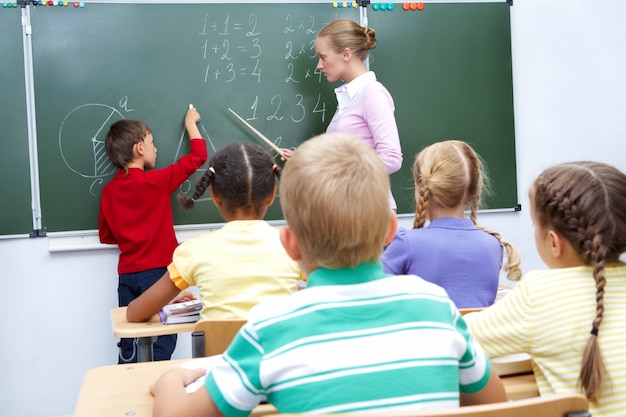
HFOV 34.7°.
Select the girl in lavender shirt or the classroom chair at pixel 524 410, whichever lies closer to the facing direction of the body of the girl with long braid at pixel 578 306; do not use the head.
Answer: the girl in lavender shirt

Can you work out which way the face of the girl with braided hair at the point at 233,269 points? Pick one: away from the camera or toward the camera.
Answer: away from the camera

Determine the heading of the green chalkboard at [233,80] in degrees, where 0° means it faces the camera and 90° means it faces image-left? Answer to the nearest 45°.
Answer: approximately 0°

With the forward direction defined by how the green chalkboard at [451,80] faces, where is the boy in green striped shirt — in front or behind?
in front

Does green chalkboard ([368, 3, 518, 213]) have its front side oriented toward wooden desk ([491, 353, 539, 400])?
yes

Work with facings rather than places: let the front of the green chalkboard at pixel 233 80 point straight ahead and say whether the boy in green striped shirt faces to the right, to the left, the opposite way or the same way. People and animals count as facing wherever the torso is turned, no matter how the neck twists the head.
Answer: the opposite way

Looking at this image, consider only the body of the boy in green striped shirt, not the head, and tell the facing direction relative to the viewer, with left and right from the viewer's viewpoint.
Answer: facing away from the viewer

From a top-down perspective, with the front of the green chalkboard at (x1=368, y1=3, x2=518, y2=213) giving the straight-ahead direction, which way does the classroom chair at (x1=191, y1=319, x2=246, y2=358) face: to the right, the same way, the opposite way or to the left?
the opposite way

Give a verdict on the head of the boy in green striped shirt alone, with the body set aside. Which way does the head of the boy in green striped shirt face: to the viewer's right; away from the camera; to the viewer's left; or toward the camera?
away from the camera

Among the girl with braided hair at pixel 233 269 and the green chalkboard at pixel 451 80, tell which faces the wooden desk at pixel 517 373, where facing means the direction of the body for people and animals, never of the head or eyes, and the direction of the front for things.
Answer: the green chalkboard

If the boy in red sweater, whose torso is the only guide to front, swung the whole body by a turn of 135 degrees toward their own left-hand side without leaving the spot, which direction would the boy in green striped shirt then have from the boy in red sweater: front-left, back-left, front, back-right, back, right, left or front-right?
left

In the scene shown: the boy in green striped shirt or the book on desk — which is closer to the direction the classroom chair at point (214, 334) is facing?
the book on desk

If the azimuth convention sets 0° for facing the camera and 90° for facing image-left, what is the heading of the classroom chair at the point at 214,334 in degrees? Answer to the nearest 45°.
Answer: approximately 180°

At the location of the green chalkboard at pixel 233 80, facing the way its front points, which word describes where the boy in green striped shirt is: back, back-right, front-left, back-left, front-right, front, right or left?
front

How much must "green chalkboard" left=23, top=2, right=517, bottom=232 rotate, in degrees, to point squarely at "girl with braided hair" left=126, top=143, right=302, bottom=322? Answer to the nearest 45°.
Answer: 0° — it already faces them

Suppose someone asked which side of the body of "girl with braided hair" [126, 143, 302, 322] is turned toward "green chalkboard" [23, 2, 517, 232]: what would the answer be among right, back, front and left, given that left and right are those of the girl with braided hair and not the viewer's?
front

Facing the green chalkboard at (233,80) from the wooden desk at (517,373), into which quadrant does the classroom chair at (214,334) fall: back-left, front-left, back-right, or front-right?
front-left

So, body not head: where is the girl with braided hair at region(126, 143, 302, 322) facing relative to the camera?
away from the camera
